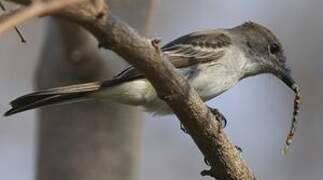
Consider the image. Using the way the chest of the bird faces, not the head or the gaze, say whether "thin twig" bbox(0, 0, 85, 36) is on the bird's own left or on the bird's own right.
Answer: on the bird's own right

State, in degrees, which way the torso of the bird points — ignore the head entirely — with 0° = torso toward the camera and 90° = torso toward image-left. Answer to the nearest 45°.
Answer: approximately 270°
